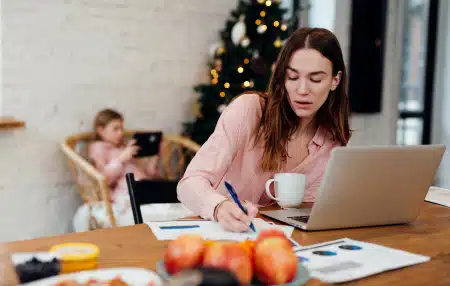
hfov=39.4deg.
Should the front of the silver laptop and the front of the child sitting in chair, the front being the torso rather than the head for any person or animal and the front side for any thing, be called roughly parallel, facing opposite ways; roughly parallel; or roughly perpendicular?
roughly parallel, facing opposite ways

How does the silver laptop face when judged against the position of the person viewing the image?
facing away from the viewer and to the left of the viewer

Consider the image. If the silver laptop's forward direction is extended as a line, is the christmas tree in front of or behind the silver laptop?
in front

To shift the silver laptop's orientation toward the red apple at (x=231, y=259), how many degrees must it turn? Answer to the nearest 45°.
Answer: approximately 135° to its left

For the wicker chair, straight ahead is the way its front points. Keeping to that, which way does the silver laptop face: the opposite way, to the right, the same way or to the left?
the opposite way

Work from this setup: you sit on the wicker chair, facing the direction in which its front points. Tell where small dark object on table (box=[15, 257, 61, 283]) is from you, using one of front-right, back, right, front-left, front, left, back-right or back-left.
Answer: front-right

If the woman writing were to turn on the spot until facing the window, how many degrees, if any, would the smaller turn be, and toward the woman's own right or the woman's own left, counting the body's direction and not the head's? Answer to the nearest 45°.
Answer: approximately 180°

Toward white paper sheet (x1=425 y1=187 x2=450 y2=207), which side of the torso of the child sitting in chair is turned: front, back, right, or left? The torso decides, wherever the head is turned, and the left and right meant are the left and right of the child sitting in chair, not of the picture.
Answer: front

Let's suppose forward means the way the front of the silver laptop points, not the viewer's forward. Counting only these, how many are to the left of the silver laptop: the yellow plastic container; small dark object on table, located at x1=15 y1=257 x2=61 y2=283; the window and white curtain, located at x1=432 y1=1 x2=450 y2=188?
2

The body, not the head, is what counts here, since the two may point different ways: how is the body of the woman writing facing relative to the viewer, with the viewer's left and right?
facing the viewer

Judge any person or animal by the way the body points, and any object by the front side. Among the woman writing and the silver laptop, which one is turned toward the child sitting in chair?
the silver laptop

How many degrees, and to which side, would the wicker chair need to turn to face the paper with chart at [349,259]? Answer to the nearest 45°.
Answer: approximately 45° to its right

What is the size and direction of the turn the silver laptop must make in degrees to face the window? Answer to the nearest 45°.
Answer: approximately 45° to its right

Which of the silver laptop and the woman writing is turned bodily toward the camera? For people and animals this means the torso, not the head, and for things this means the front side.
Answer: the woman writing

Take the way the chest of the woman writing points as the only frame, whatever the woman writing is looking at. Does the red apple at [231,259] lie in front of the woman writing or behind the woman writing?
in front

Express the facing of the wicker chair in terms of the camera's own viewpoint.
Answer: facing the viewer and to the right of the viewer
